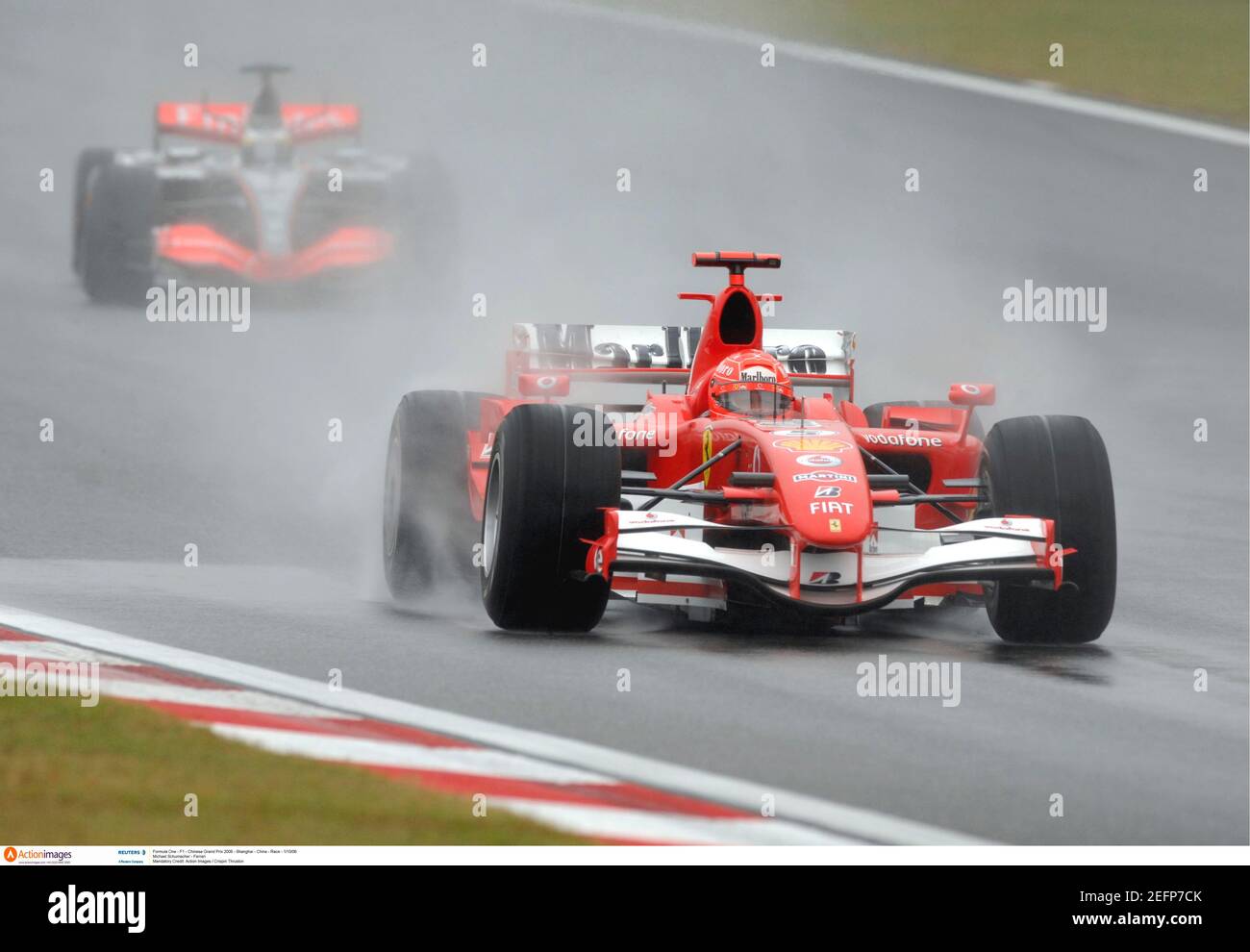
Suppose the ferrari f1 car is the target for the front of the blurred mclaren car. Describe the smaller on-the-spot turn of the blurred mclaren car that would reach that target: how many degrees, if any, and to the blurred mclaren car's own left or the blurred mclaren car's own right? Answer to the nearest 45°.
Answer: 0° — it already faces it

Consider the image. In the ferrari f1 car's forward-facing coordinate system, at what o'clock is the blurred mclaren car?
The blurred mclaren car is roughly at 5 o'clock from the ferrari f1 car.

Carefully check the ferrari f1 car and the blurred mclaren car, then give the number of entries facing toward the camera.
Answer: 2

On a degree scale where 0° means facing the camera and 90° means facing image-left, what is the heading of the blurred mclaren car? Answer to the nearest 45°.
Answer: approximately 0°
